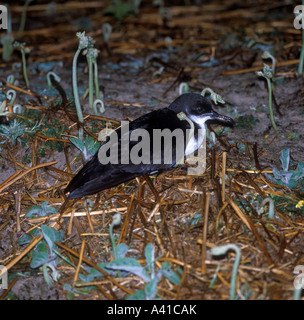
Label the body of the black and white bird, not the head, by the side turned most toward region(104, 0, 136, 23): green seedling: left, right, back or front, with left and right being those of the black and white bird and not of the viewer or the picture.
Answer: left

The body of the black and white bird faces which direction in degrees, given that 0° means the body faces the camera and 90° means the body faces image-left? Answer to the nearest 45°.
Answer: approximately 270°

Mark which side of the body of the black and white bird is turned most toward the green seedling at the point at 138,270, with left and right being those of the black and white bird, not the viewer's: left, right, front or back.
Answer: right

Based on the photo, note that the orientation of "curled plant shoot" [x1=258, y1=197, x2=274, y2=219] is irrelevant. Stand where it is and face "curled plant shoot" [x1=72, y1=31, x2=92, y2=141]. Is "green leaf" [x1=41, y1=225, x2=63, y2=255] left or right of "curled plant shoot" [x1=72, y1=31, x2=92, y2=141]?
left

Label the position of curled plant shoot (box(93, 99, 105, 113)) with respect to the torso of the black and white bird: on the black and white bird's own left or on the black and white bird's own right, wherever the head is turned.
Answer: on the black and white bird's own left

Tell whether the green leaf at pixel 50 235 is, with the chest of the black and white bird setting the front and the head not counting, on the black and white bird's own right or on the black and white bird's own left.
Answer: on the black and white bird's own right

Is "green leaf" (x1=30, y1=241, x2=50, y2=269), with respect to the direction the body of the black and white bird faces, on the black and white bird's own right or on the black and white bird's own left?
on the black and white bird's own right
